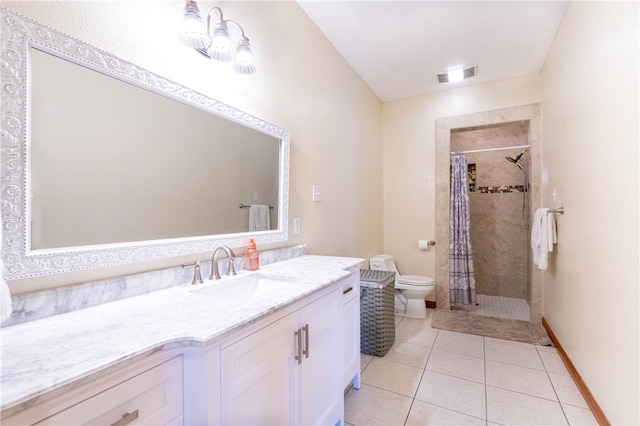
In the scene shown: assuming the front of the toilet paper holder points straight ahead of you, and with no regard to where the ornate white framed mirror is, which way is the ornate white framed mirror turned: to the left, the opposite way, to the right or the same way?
to the left

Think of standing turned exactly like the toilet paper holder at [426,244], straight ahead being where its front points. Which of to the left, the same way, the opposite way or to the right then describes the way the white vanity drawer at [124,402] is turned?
to the left

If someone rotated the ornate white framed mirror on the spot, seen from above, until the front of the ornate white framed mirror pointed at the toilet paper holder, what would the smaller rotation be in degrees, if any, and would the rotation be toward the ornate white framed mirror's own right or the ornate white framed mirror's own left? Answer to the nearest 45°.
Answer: approximately 45° to the ornate white framed mirror's own left

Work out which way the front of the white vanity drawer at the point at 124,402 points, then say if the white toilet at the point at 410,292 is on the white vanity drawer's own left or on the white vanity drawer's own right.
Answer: on the white vanity drawer's own left

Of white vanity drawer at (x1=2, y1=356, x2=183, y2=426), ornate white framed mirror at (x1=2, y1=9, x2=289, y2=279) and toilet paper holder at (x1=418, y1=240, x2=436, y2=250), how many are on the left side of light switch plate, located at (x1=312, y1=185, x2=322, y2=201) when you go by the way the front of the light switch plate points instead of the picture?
1

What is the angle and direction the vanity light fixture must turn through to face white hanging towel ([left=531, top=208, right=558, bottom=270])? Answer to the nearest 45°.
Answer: approximately 45° to its left

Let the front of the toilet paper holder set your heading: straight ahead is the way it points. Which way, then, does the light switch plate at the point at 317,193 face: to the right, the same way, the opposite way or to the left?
to the left
